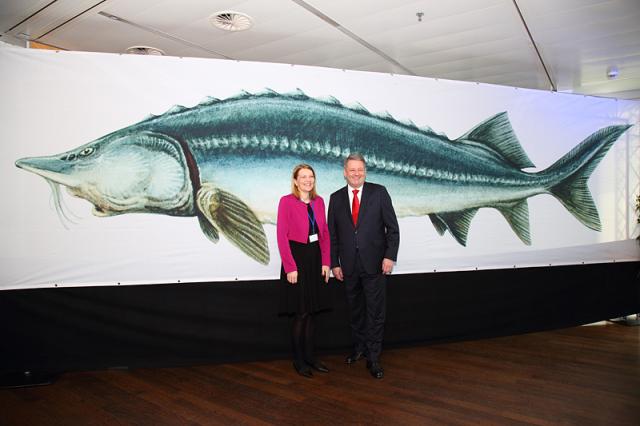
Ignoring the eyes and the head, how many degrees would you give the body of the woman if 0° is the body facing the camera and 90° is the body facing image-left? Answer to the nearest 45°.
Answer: approximately 315°

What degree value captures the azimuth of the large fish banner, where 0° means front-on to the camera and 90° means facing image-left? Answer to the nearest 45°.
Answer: approximately 315°
